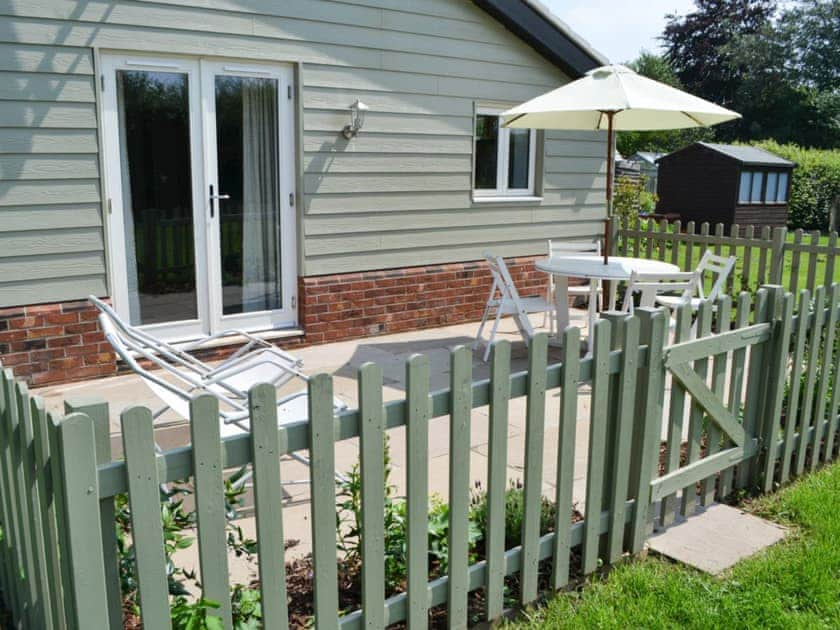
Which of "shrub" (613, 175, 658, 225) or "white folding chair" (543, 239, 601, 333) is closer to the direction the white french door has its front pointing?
the white folding chair

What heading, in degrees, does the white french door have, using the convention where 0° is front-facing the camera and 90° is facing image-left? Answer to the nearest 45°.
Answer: approximately 0°

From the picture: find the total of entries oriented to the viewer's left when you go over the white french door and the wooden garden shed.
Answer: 0

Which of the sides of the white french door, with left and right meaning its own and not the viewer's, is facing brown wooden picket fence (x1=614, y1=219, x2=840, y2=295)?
left

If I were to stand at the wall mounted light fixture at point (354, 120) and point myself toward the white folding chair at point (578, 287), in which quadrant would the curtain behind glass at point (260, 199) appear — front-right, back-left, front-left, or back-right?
back-right

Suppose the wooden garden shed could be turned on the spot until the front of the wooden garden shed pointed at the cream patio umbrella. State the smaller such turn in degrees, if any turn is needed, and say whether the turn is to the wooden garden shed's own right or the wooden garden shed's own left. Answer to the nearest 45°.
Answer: approximately 45° to the wooden garden shed's own right

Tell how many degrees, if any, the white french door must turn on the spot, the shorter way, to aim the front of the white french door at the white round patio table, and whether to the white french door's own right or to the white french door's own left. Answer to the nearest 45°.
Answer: approximately 90° to the white french door's own left

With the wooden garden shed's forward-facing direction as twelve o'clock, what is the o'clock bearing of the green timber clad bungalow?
The green timber clad bungalow is roughly at 2 o'clock from the wooden garden shed.

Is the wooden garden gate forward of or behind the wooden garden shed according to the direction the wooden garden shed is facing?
forward

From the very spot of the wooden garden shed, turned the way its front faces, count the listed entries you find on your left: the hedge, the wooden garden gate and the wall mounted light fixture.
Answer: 1

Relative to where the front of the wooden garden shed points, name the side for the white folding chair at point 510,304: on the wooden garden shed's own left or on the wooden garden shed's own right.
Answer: on the wooden garden shed's own right

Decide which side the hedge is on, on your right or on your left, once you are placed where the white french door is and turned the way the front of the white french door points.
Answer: on your left

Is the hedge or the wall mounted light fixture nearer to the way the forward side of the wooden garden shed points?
the wall mounted light fixture

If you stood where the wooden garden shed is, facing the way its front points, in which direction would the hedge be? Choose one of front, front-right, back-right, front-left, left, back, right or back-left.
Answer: left
